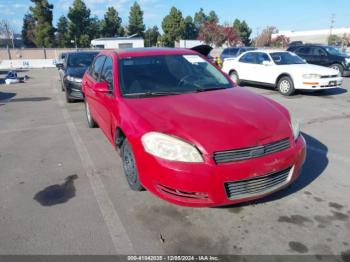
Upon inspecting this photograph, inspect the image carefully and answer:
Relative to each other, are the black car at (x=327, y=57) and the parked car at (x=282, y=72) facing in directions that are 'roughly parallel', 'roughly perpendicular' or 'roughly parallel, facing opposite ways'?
roughly parallel

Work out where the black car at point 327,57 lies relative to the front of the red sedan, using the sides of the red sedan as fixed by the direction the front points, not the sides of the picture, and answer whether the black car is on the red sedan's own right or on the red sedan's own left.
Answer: on the red sedan's own left

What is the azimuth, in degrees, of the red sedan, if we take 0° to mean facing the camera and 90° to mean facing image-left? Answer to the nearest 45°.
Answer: approximately 315°

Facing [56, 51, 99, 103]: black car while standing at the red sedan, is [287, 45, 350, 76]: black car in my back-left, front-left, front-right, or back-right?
front-right

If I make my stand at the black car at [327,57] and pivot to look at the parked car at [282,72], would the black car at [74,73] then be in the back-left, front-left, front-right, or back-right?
front-right

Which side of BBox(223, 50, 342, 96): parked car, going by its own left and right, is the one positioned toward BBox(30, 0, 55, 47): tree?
back

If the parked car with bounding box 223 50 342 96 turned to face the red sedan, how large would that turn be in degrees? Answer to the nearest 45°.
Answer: approximately 45° to its right

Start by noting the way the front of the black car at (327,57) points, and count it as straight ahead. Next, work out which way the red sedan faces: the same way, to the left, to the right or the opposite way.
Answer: the same way

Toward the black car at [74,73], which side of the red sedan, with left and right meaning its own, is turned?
back

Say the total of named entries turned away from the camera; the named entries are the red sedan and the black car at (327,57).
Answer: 0

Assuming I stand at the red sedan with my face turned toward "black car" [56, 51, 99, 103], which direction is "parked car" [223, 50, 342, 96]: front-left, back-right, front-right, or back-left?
front-right

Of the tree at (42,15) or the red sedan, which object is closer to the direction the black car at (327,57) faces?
the red sedan

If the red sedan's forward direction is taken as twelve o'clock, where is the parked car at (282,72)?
The parked car is roughly at 8 o'clock from the red sedan.

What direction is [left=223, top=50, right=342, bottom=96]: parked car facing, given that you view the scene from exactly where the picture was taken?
facing the viewer and to the right of the viewer

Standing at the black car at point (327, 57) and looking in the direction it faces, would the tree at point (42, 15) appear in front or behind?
behind
